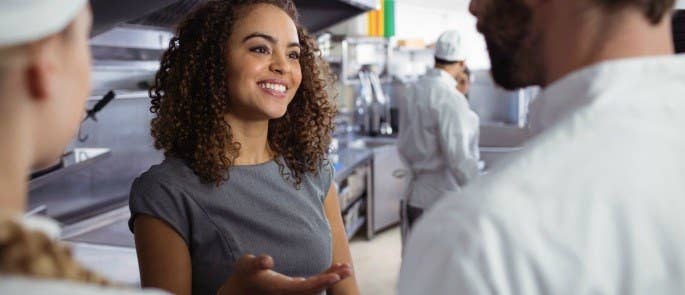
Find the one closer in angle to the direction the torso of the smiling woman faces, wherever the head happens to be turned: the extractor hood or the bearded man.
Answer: the bearded man

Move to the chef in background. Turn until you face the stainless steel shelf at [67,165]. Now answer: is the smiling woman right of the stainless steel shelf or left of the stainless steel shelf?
left

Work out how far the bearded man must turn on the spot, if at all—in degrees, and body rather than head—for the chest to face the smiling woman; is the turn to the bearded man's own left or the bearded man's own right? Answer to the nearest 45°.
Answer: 0° — they already face them

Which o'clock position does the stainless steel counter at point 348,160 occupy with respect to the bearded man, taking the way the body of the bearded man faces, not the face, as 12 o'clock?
The stainless steel counter is roughly at 1 o'clock from the bearded man.

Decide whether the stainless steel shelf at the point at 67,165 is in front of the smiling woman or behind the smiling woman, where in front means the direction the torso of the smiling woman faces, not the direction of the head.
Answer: behind

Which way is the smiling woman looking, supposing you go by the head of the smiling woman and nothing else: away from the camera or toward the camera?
toward the camera

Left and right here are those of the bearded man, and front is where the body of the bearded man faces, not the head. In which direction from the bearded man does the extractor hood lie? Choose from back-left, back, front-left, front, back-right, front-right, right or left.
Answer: front

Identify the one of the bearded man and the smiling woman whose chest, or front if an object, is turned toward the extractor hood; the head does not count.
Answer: the bearded man

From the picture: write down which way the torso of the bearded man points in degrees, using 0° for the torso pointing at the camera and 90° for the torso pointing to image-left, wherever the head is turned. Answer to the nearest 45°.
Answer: approximately 135°

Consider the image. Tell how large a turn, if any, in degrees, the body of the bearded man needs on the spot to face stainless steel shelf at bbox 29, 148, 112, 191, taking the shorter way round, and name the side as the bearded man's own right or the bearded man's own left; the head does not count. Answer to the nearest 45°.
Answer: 0° — they already face it
